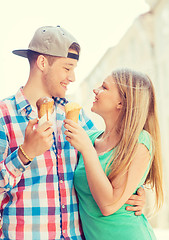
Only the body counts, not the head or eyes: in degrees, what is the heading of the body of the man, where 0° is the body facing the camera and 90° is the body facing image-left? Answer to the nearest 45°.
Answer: approximately 315°

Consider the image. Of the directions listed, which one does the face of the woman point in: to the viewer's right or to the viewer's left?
to the viewer's left
